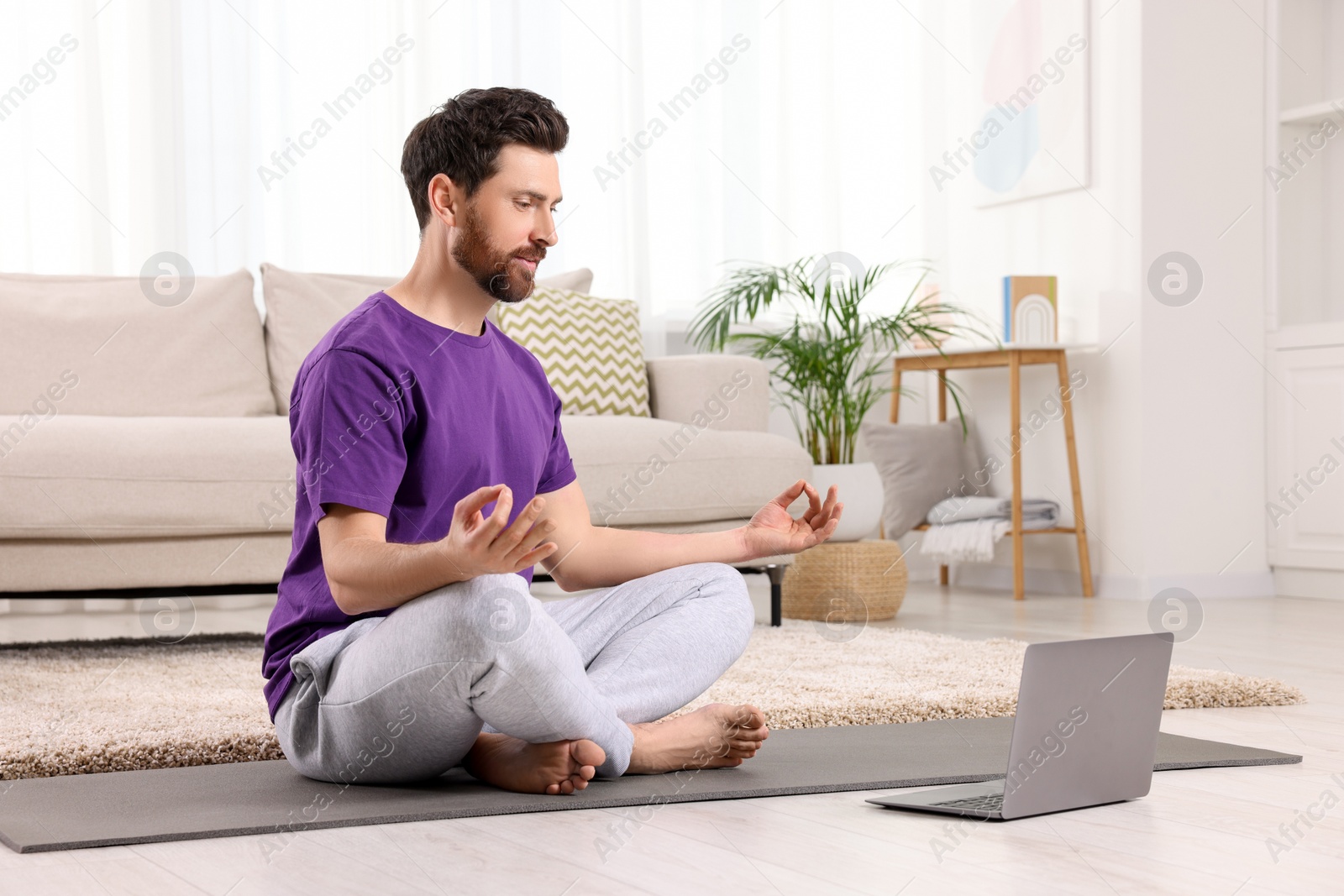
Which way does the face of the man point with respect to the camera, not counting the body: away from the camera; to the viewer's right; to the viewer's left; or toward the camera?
to the viewer's right

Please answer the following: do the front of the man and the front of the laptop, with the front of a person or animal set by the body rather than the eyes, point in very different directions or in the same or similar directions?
very different directions

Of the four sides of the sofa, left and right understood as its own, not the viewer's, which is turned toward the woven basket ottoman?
left

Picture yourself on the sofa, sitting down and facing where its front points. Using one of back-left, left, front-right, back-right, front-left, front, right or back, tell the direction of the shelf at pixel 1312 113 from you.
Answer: left

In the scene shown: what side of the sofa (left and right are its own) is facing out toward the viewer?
front

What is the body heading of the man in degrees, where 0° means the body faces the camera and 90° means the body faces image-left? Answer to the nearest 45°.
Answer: approximately 315°

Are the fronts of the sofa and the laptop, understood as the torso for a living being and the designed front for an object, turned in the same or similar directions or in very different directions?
very different directions

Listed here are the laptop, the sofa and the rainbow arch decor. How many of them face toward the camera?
2

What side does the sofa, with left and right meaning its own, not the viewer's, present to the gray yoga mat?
front

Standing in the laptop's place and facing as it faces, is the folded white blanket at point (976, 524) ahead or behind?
ahead

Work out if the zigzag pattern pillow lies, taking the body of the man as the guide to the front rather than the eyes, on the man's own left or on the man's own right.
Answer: on the man's own left

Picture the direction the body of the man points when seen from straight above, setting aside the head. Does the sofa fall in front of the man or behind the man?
behind

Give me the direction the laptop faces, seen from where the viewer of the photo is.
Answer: facing away from the viewer and to the left of the viewer

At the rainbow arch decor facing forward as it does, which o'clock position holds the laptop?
The laptop is roughly at 12 o'clock from the rainbow arch decor.

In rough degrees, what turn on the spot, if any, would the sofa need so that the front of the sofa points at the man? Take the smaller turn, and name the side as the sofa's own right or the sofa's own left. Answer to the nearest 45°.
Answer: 0° — it already faces them

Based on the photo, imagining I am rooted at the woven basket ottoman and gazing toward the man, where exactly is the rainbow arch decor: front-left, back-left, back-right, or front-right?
back-left

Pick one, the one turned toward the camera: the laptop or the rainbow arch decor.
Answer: the rainbow arch decor
